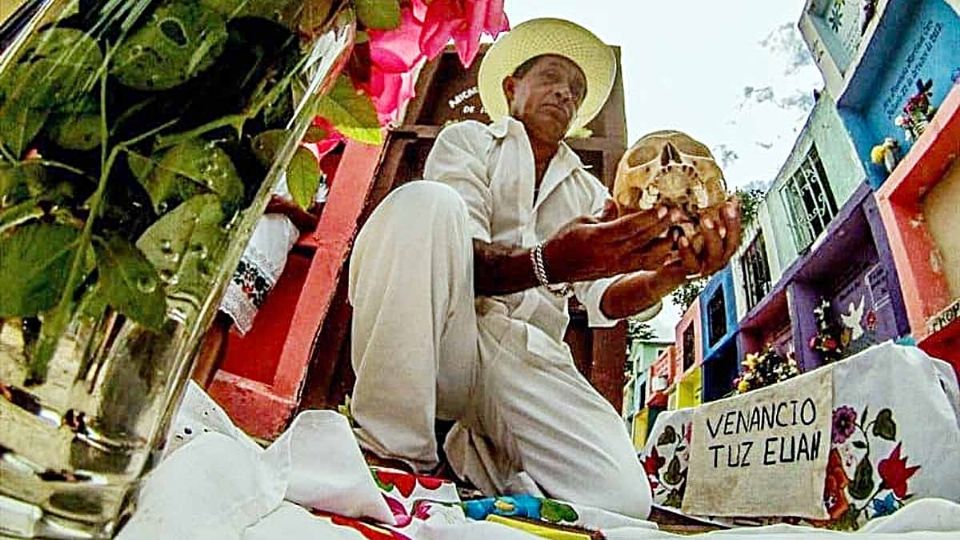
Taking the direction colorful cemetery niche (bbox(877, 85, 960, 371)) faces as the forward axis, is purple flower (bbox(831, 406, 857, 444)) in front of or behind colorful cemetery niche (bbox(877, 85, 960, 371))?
in front

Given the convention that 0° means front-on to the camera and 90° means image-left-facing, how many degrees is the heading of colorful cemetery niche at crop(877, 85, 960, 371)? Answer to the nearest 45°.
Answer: approximately 45°

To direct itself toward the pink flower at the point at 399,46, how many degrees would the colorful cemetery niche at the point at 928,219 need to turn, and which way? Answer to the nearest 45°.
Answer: approximately 45° to its left

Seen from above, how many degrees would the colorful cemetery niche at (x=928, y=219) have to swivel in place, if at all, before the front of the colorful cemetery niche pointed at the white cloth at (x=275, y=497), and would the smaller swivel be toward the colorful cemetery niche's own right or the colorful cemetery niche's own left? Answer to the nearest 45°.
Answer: approximately 45° to the colorful cemetery niche's own left

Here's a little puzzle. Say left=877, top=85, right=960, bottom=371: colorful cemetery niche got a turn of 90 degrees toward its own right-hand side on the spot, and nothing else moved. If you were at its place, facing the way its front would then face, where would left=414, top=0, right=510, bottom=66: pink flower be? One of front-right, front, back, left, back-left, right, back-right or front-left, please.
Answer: back-left
